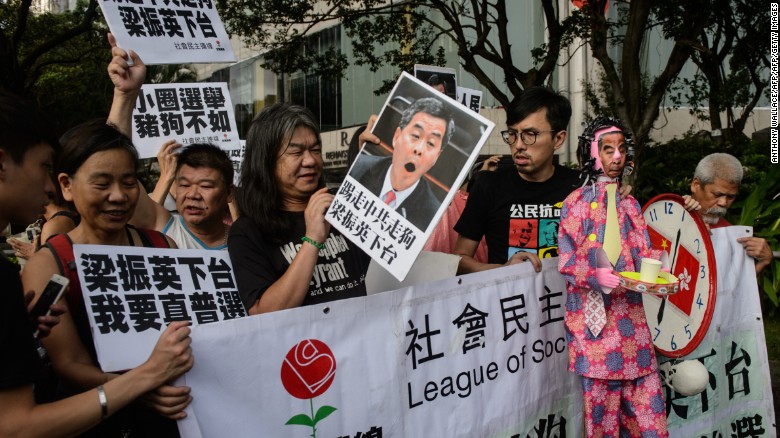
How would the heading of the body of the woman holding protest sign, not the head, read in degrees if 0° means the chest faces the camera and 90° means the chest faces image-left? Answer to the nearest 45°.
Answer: approximately 315°

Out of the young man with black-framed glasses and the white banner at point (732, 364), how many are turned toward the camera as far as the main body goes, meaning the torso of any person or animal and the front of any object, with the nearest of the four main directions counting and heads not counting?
2

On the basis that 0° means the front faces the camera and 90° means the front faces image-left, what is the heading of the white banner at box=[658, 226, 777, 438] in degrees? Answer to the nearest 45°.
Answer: approximately 0°

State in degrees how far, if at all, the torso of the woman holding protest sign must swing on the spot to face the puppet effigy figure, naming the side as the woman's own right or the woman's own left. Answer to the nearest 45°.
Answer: approximately 45° to the woman's own left

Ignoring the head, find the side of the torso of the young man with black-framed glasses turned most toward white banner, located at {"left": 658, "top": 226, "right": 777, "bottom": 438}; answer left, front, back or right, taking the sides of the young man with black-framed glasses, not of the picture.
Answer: left

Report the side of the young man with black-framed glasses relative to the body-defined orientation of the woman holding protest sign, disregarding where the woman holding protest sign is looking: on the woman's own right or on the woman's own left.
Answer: on the woman's own left
